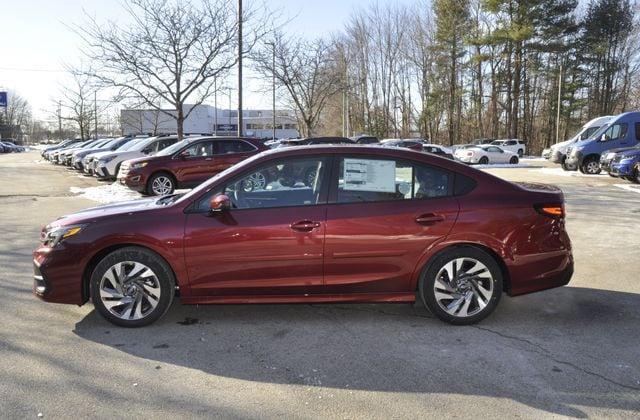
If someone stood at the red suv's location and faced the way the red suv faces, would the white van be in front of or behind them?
behind

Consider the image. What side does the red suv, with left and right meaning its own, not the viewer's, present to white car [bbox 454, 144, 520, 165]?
back

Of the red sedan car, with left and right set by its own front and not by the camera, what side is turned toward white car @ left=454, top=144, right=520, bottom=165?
right

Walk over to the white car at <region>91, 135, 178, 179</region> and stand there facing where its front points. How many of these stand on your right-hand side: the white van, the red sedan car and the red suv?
0

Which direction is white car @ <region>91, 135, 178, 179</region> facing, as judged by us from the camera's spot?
facing the viewer and to the left of the viewer

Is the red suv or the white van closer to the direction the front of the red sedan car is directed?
the red suv

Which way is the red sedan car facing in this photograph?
to the viewer's left

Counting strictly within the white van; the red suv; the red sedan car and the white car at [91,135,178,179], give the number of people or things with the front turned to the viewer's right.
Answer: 0

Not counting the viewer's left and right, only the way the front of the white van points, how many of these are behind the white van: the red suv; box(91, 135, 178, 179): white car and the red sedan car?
0

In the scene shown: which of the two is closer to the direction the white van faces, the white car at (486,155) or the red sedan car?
the red sedan car

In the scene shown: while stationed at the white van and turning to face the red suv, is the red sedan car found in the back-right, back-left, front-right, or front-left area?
front-left
